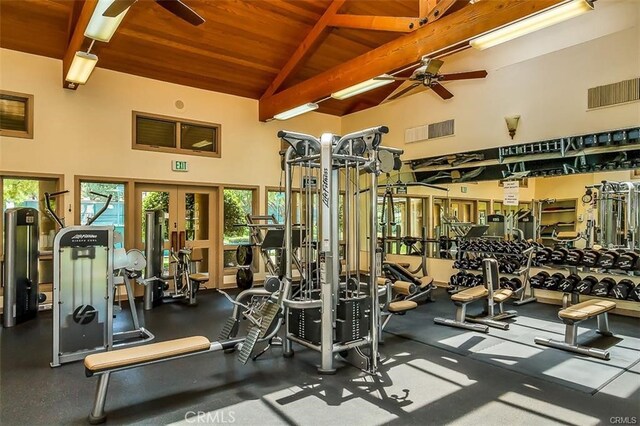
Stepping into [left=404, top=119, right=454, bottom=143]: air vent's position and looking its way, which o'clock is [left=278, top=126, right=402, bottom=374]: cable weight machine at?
The cable weight machine is roughly at 11 o'clock from the air vent.

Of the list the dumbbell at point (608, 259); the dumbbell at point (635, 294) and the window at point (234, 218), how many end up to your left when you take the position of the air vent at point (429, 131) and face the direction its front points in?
2

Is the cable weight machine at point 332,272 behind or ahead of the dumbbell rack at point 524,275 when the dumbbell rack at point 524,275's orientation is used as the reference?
ahead

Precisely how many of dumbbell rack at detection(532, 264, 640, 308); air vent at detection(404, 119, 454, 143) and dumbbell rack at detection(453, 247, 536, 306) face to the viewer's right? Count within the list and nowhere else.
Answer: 0

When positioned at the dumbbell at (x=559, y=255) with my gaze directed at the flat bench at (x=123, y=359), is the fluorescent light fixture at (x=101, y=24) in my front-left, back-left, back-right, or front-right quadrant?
front-right

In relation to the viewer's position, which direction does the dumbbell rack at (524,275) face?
facing the viewer and to the left of the viewer

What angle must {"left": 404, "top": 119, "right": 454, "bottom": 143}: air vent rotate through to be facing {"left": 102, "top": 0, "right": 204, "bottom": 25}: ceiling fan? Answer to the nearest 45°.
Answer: approximately 45° to its left

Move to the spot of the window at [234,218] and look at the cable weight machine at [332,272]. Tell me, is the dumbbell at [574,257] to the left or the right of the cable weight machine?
left

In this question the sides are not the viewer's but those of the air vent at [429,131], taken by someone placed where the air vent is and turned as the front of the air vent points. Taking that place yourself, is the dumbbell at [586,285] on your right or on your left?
on your left

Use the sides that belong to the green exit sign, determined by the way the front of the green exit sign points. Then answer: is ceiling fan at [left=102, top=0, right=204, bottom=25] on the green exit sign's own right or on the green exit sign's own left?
on the green exit sign's own right

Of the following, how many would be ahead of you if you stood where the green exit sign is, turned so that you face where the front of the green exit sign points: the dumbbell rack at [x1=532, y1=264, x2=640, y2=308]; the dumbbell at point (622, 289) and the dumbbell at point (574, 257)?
3
